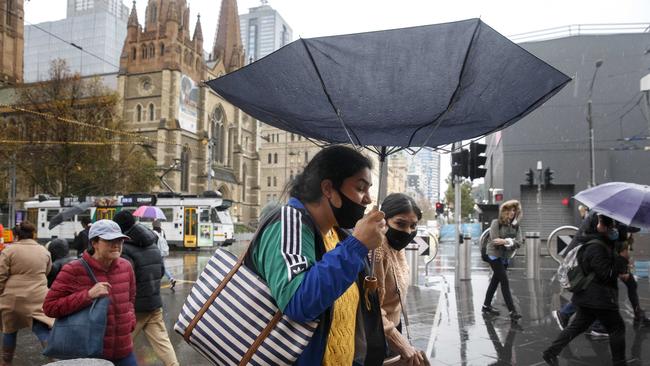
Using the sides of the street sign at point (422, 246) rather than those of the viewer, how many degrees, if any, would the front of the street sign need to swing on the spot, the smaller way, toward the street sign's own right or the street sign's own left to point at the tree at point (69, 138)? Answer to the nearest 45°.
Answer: approximately 135° to the street sign's own right

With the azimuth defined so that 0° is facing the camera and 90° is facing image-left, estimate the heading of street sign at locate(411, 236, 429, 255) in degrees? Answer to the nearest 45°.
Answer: approximately 0°

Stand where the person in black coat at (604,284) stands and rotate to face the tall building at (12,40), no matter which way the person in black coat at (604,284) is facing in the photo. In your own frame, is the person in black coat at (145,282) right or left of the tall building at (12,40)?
left

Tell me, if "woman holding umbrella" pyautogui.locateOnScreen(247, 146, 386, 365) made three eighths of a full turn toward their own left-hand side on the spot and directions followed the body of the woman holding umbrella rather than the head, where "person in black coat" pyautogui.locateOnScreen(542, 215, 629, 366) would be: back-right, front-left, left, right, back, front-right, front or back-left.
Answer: front-right

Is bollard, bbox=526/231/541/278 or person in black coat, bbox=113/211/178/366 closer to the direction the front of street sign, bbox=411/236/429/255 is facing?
the person in black coat

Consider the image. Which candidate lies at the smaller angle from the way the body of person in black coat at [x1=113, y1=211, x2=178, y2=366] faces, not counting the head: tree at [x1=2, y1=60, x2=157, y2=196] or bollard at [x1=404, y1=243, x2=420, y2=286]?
the tree

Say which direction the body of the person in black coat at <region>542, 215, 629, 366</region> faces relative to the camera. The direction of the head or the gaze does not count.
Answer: to the viewer's right

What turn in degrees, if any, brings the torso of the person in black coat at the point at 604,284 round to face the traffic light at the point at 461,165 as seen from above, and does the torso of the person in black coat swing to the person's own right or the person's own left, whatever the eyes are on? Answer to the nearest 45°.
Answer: approximately 135° to the person's own left
